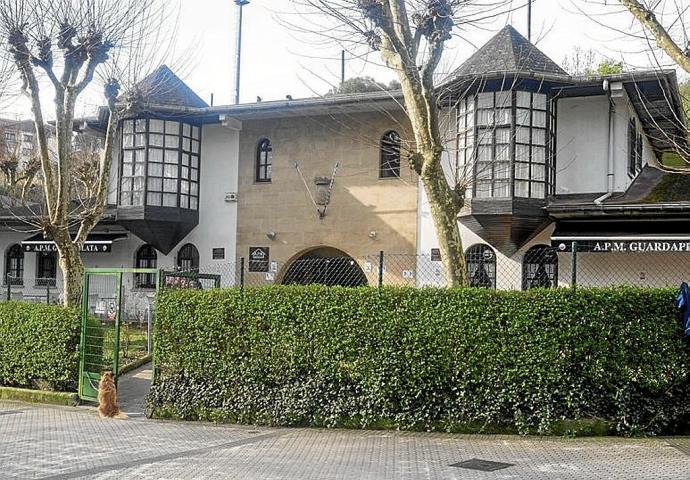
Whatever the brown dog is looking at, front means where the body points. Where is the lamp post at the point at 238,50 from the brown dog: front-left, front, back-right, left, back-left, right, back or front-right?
front

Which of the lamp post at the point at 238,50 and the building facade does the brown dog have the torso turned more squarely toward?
the lamp post

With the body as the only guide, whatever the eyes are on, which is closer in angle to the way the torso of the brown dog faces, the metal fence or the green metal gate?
the green metal gate

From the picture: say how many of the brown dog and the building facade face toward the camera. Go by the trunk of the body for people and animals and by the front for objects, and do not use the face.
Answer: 1

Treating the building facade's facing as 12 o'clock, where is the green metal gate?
The green metal gate is roughly at 1 o'clock from the building facade.

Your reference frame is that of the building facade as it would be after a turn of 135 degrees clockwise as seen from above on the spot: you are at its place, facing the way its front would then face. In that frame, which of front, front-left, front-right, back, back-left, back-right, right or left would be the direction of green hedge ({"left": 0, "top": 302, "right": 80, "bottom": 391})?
left

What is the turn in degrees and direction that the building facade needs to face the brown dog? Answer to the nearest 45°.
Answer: approximately 45° to its right

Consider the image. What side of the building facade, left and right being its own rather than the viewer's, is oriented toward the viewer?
front

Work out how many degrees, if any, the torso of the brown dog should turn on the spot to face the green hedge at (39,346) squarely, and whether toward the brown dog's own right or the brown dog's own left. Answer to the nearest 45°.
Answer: approximately 45° to the brown dog's own left

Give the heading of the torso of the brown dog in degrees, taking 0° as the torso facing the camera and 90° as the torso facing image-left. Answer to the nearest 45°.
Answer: approximately 180°

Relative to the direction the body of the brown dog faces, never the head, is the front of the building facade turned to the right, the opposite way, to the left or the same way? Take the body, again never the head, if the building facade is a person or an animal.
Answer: the opposite way

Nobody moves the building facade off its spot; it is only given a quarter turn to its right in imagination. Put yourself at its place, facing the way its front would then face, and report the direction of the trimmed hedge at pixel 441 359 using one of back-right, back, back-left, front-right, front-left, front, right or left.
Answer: left
